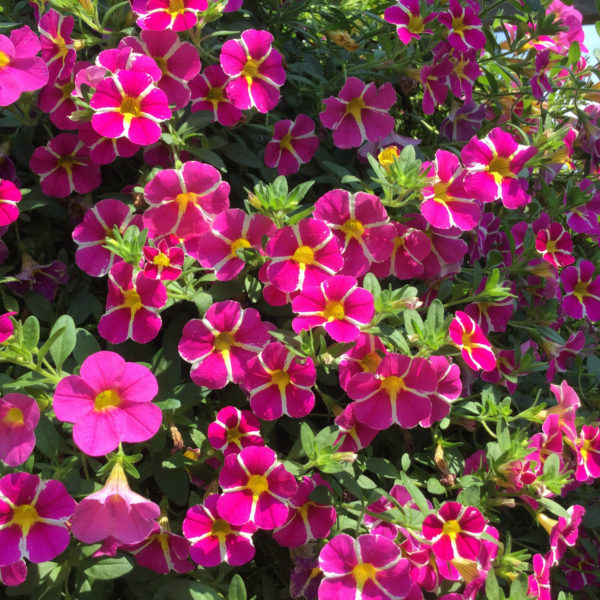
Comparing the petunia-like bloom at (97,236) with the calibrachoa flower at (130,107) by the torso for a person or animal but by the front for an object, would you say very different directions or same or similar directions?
same or similar directions

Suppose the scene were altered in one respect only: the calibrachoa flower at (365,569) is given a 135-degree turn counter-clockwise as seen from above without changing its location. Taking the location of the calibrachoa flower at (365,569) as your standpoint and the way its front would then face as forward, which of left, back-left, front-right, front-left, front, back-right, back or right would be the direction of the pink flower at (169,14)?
left

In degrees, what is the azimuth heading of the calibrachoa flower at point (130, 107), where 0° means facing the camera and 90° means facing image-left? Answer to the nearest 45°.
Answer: approximately 0°

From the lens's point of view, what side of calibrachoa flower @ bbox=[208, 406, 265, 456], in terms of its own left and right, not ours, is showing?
front

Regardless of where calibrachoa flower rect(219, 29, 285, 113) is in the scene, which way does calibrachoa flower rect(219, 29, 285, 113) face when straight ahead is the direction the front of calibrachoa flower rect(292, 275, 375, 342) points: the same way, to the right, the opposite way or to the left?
the same way

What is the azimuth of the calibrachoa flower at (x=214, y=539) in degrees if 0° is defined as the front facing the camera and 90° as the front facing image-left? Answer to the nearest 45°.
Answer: approximately 0°

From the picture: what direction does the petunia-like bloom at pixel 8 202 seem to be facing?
toward the camera

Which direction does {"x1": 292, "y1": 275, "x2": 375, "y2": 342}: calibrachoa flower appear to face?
toward the camera

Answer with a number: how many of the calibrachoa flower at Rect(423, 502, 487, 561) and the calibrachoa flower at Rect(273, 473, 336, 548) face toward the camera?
2

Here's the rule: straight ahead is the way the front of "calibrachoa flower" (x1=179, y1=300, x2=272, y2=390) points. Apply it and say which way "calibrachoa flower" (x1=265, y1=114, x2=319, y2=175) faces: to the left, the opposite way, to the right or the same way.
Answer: the same way

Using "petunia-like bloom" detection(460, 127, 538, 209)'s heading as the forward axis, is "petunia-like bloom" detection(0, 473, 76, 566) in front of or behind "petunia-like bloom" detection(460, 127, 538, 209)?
in front

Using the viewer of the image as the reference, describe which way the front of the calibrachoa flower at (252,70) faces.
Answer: facing the viewer
